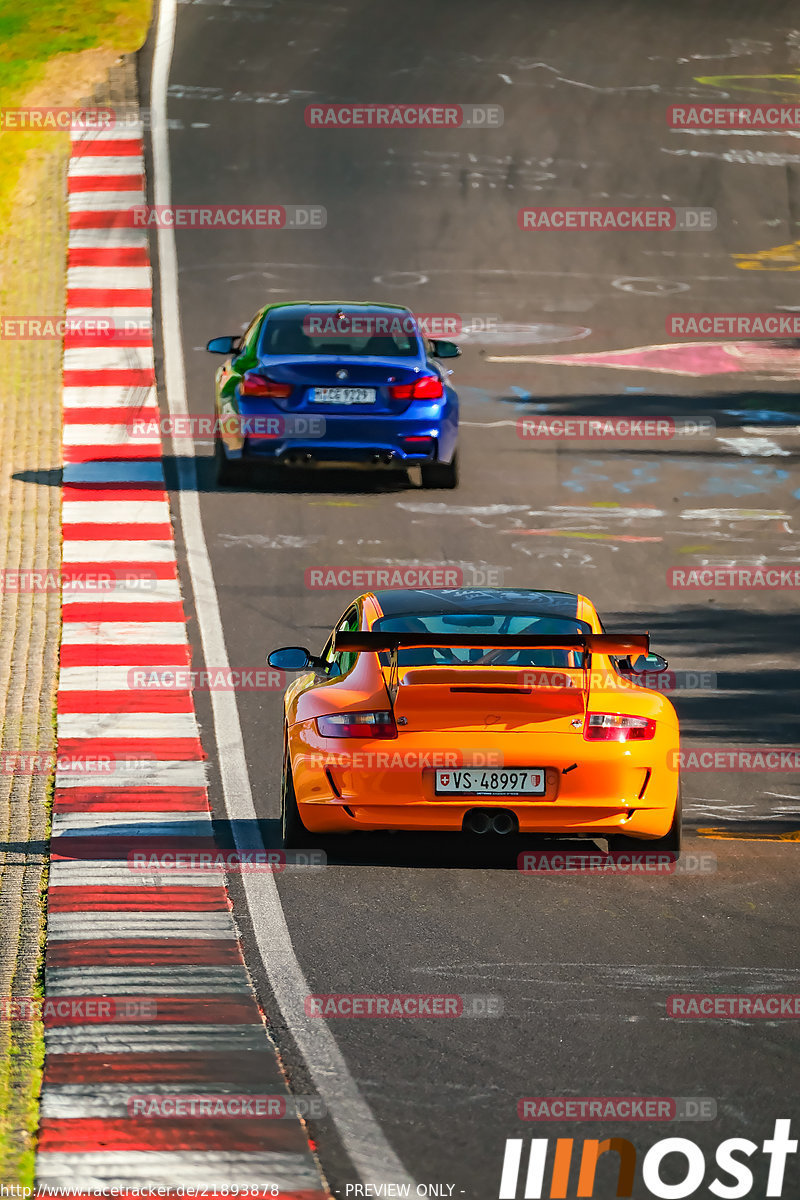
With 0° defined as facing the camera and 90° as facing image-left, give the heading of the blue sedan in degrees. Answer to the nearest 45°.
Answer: approximately 180°

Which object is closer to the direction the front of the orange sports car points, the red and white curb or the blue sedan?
the blue sedan

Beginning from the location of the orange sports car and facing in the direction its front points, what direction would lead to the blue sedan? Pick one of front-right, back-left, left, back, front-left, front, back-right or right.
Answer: front

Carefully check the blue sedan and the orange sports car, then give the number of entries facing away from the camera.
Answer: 2

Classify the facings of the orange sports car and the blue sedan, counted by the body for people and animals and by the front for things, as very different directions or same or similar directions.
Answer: same or similar directions

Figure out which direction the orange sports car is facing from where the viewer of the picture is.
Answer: facing away from the viewer

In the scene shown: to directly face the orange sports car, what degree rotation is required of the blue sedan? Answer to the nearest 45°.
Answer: approximately 180°
